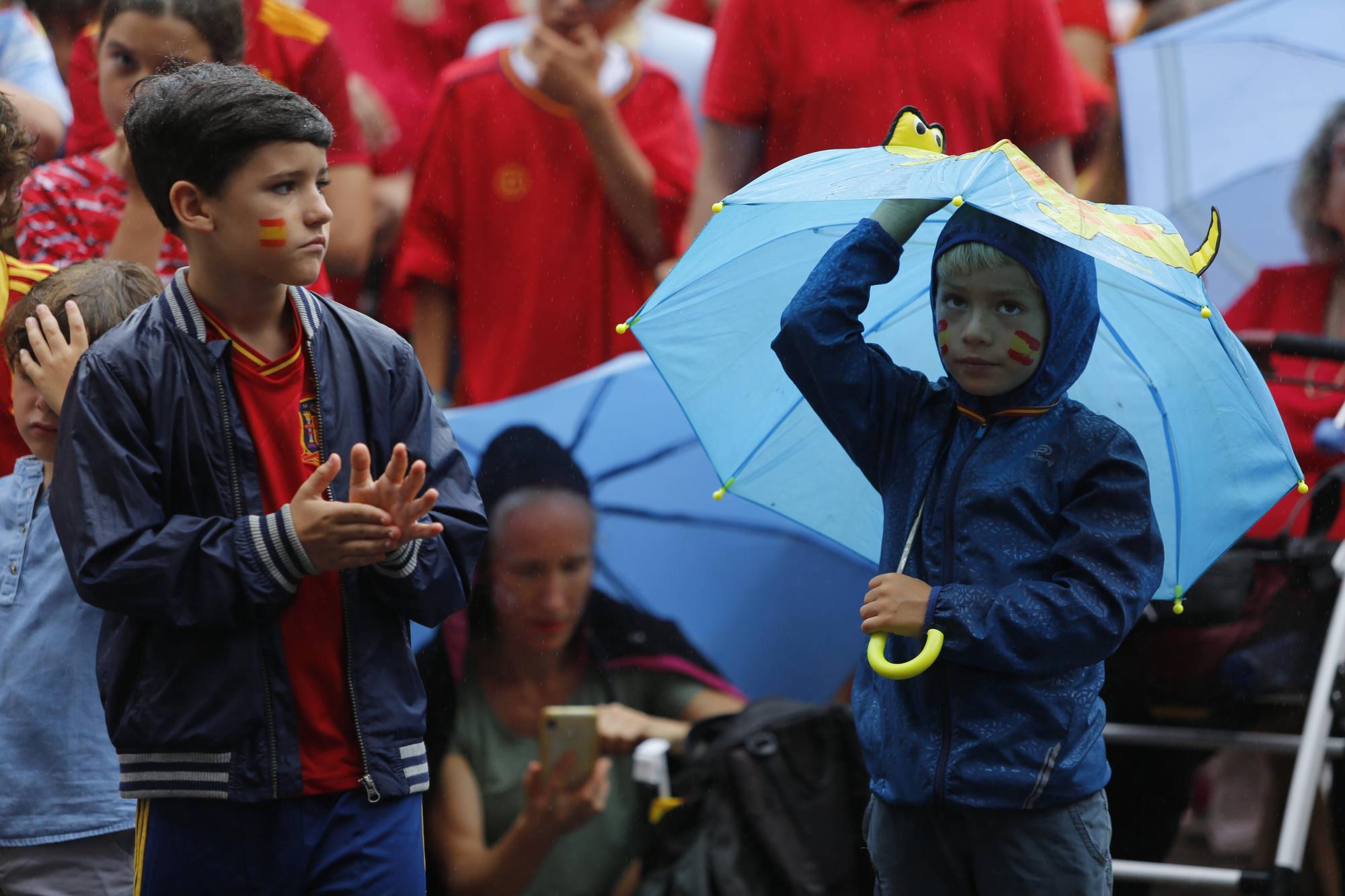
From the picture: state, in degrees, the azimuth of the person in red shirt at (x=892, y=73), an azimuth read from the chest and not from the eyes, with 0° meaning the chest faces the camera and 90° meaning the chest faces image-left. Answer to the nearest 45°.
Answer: approximately 0°

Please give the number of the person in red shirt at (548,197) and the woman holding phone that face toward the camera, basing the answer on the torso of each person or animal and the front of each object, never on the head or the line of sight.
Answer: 2

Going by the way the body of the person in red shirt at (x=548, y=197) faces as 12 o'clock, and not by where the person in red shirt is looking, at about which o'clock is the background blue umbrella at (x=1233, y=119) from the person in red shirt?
The background blue umbrella is roughly at 9 o'clock from the person in red shirt.

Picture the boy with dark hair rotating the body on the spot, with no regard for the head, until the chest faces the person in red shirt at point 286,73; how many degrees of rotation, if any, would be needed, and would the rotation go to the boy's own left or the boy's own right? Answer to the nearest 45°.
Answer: approximately 135° to the boy's own left

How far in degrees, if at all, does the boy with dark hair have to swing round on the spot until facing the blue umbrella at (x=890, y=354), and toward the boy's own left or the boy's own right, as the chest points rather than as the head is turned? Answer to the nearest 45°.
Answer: approximately 45° to the boy's own left
